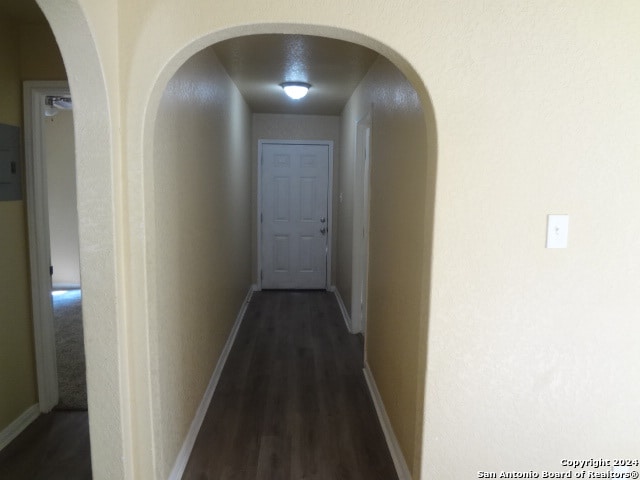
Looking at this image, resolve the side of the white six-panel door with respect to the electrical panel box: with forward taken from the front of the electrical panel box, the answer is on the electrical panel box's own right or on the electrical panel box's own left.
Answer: on the electrical panel box's own left

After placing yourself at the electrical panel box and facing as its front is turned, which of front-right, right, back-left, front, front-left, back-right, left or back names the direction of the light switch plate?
front

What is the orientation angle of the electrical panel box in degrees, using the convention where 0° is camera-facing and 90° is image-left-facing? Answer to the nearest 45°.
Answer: approximately 315°

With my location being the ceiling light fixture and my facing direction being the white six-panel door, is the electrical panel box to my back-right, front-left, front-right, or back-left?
back-left

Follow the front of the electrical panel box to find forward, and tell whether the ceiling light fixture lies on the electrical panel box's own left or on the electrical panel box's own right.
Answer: on the electrical panel box's own left

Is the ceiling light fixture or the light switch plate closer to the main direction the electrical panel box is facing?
the light switch plate
